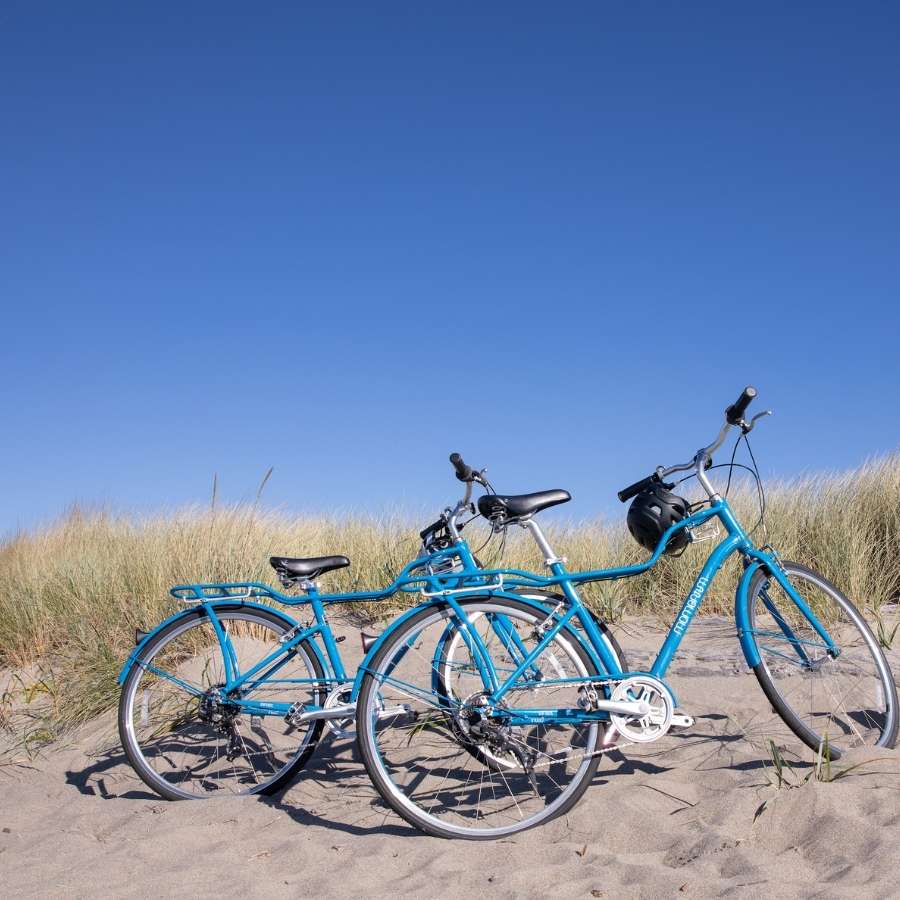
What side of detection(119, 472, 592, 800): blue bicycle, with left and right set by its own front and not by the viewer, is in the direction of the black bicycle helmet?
front

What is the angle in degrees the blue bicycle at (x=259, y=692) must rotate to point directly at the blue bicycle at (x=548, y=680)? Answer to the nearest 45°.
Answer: approximately 45° to its right

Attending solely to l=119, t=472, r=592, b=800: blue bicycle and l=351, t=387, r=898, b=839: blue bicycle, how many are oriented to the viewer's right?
2

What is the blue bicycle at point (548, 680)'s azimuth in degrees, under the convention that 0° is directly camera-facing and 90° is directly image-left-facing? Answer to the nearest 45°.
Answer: approximately 270°

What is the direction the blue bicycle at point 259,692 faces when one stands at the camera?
facing to the right of the viewer
